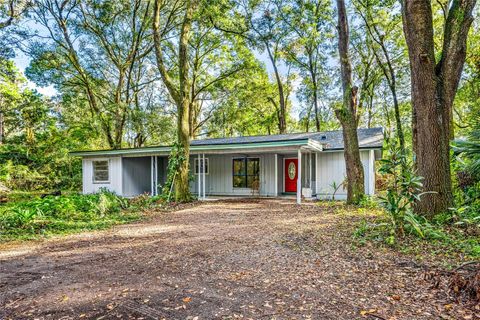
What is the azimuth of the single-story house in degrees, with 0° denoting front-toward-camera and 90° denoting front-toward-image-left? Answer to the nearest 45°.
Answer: approximately 0°

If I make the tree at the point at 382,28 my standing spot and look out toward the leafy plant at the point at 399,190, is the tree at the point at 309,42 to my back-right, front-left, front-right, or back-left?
back-right

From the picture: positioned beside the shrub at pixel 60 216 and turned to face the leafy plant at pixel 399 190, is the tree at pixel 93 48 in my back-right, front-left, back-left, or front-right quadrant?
back-left

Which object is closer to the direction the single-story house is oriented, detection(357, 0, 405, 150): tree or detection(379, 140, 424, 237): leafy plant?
the leafy plant

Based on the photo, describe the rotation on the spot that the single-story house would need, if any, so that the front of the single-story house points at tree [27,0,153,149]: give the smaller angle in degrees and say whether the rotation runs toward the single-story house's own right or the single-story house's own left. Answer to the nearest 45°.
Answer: approximately 135° to the single-story house's own right

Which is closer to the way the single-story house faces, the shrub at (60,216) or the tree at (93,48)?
the shrub

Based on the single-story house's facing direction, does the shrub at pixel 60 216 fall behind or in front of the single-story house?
in front

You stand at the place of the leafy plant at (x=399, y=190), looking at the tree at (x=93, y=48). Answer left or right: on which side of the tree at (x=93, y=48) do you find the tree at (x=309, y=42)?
right

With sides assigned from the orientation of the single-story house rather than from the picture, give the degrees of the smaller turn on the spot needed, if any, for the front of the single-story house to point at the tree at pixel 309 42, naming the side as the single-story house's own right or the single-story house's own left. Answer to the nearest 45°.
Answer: approximately 135° to the single-story house's own left

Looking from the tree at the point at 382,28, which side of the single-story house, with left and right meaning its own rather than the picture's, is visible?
left

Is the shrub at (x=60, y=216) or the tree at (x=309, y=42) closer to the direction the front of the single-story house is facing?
the shrub

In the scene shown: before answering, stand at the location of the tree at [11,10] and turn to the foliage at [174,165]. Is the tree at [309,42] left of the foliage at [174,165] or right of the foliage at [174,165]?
left

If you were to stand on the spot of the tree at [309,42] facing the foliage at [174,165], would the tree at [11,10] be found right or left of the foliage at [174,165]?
right

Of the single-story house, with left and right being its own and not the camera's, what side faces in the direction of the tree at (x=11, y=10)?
right
